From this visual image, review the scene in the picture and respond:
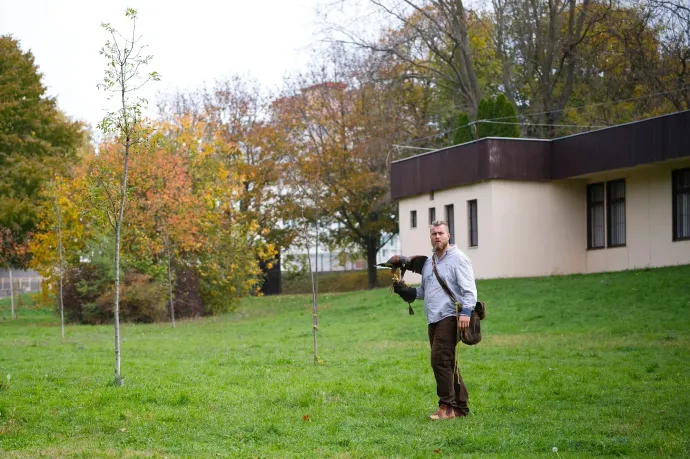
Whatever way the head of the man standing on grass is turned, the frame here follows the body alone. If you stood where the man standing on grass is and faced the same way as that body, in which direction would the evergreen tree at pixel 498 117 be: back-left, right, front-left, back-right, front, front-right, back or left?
back-right

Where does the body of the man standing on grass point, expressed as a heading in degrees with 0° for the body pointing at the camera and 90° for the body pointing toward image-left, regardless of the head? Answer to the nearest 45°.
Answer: approximately 45°

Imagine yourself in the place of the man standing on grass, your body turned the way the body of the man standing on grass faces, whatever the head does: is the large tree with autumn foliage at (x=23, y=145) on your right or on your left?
on your right
